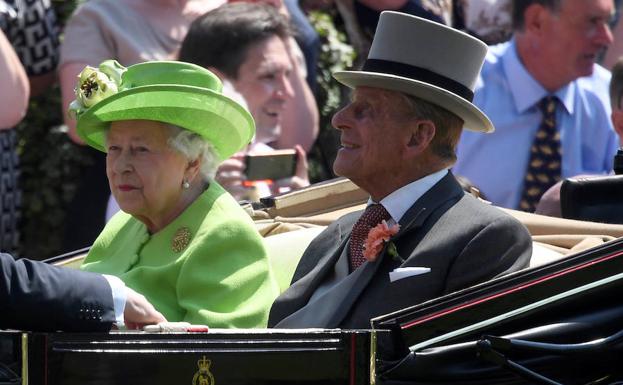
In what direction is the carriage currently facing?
to the viewer's left

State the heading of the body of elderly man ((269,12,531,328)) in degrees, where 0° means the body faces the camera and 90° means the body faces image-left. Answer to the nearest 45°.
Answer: approximately 45°

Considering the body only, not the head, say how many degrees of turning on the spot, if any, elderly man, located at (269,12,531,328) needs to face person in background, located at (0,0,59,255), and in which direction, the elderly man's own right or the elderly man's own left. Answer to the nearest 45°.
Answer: approximately 90° to the elderly man's own right

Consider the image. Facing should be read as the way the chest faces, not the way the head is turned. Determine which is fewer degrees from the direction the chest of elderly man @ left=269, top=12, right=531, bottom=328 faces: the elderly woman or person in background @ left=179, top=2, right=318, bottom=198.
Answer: the elderly woman

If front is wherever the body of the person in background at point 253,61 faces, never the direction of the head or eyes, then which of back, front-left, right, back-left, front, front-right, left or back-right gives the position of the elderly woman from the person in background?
front-right

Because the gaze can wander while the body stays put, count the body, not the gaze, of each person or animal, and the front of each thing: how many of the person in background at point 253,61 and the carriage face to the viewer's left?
1

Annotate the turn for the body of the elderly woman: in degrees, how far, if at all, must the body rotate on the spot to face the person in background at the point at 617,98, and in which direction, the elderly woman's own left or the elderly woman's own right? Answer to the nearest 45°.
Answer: approximately 180°

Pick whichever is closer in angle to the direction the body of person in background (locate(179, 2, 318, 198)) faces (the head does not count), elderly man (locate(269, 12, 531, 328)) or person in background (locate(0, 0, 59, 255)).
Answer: the elderly man

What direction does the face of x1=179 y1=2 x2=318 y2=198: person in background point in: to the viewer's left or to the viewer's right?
to the viewer's right

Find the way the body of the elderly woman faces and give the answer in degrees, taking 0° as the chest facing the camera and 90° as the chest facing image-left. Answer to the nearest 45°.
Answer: approximately 45°

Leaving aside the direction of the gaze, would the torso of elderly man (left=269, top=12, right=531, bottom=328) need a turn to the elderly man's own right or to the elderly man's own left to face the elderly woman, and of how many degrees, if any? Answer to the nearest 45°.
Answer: approximately 45° to the elderly man's own right

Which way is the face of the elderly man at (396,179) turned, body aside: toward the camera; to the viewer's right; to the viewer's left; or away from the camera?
to the viewer's left

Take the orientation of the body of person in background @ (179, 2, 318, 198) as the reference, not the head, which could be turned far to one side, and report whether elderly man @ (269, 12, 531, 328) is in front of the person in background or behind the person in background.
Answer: in front

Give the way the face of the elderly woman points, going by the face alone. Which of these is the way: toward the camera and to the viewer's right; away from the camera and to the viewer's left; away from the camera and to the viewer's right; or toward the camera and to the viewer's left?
toward the camera and to the viewer's left
